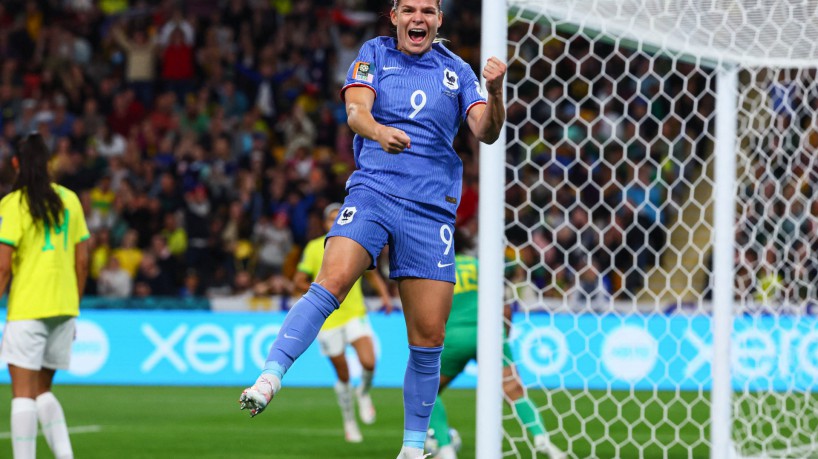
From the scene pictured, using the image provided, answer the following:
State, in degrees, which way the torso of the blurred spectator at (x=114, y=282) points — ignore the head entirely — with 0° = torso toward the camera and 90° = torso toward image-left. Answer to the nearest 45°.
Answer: approximately 0°

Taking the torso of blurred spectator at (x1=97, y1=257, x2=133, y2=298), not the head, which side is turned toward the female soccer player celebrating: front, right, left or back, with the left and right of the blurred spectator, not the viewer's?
front

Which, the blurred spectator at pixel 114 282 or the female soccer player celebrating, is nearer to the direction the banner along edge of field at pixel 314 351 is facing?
the female soccer player celebrating

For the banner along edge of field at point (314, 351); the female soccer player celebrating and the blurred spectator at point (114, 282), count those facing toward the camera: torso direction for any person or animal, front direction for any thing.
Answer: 3

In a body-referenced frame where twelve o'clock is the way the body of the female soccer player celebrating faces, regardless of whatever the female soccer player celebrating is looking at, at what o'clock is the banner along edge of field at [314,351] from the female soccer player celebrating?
The banner along edge of field is roughly at 6 o'clock from the female soccer player celebrating.

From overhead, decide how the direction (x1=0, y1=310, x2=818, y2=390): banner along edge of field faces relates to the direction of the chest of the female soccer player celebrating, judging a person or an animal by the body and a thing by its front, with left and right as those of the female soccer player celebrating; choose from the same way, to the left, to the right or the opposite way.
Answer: the same way

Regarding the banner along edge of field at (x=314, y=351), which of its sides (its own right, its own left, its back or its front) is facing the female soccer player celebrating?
front

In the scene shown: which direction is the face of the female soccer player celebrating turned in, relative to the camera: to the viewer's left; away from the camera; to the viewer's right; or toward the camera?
toward the camera

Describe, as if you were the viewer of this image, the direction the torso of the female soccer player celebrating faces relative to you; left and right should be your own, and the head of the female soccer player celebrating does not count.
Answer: facing the viewer

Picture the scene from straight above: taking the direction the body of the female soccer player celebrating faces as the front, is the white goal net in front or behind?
behind

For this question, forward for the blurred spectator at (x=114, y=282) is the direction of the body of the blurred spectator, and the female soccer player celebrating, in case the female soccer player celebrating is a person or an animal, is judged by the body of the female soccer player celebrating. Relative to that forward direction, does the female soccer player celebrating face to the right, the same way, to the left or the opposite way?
the same way

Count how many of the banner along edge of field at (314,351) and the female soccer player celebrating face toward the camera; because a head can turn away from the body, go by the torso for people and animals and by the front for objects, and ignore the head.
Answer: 2
